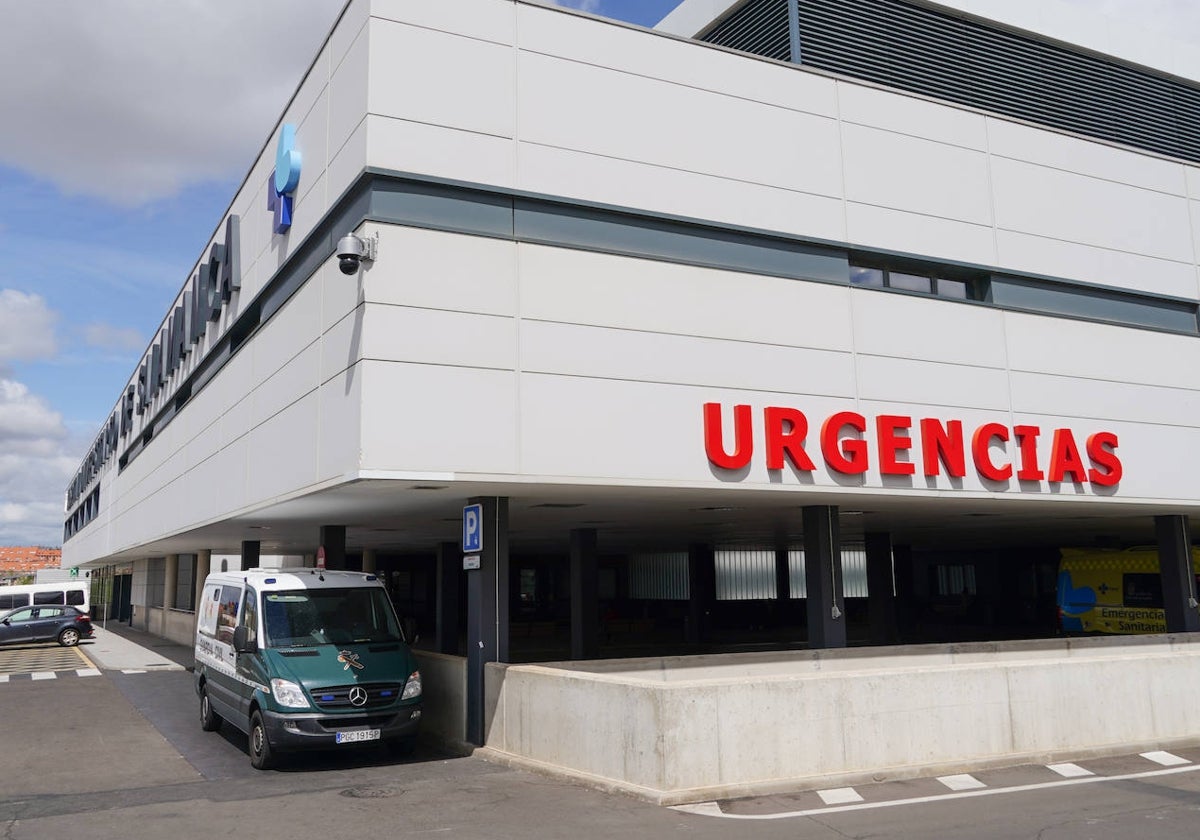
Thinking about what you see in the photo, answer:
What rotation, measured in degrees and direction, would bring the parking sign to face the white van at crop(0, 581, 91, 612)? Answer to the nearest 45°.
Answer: approximately 90° to its right

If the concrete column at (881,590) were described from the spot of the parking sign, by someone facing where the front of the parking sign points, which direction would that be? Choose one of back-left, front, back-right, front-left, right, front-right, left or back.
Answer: back

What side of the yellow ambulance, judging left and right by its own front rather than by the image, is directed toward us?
right

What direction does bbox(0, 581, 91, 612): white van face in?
to the viewer's left

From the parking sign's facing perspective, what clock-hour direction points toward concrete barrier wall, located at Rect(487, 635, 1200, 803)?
The concrete barrier wall is roughly at 9 o'clock from the parking sign.

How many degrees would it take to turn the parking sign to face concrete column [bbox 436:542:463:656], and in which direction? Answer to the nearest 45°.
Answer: approximately 135° to its right

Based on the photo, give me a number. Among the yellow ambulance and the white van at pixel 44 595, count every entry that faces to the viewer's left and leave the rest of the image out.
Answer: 1

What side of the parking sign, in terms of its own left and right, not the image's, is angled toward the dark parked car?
right

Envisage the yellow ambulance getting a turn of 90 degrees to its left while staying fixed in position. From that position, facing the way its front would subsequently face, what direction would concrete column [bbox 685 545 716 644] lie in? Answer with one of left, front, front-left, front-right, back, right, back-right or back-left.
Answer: left

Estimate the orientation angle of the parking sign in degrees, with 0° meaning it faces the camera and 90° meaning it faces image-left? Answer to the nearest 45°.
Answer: approximately 45°

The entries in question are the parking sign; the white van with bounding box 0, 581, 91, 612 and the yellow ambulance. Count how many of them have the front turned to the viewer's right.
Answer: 1
